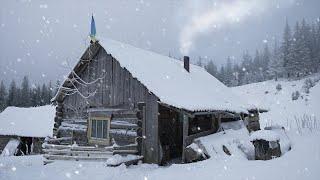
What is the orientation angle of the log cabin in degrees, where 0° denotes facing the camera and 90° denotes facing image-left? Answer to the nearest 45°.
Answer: approximately 315°
